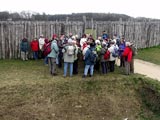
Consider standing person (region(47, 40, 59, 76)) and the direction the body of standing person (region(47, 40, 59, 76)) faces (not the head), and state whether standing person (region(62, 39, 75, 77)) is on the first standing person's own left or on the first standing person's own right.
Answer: on the first standing person's own right

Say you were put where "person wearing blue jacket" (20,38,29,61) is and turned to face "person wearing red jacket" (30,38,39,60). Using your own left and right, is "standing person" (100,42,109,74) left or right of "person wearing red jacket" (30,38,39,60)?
right

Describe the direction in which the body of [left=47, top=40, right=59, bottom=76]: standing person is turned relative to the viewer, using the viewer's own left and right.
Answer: facing away from the viewer and to the right of the viewer

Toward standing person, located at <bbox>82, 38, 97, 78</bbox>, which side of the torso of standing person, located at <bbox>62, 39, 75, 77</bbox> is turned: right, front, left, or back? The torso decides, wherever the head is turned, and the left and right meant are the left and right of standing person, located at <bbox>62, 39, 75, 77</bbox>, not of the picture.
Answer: right

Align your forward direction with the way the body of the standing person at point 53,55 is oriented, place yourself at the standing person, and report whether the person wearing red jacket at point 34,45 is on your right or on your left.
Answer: on your left

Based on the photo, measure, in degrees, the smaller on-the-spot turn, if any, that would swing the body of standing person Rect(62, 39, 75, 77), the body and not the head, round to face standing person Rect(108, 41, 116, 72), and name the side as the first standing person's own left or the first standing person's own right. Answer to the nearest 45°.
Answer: approximately 45° to the first standing person's own right

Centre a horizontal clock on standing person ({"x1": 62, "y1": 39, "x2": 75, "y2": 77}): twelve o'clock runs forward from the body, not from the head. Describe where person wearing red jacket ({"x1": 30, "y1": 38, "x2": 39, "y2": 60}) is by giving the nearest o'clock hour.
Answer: The person wearing red jacket is roughly at 11 o'clock from the standing person.

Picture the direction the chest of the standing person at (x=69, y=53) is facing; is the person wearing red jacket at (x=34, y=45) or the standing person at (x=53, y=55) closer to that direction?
the person wearing red jacket

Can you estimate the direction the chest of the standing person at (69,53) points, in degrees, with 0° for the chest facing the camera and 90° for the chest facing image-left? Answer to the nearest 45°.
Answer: approximately 180°

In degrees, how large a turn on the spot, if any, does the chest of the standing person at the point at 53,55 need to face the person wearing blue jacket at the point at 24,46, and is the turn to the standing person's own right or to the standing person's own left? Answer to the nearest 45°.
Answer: approximately 90° to the standing person's own left

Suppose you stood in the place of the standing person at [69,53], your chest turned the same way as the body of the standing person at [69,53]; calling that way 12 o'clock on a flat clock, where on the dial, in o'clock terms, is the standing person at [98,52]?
the standing person at [98,52] is roughly at 2 o'clock from the standing person at [69,53].

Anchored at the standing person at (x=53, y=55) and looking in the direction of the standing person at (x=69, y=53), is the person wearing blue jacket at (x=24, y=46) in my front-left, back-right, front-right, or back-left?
back-left
